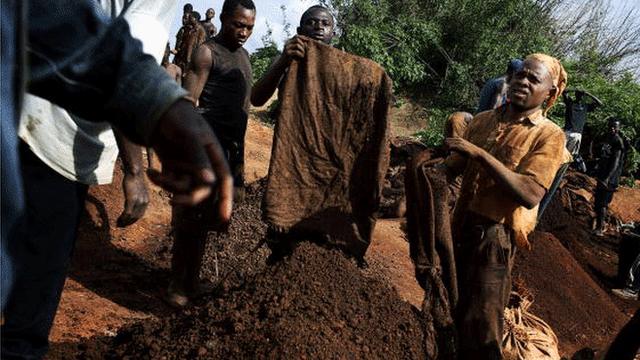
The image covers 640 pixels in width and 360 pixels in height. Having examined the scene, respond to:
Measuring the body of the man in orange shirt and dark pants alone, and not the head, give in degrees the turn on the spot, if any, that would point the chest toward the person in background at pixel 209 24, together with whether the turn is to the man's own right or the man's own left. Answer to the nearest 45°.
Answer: approximately 90° to the man's own right

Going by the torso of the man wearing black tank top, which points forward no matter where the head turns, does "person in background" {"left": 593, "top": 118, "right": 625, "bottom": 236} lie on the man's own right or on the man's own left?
on the man's own left

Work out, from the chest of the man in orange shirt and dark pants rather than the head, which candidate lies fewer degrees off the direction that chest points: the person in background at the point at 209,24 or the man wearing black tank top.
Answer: the man wearing black tank top

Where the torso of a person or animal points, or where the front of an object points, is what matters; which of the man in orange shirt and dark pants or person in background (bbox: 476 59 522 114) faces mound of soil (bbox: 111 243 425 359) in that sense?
the man in orange shirt and dark pants

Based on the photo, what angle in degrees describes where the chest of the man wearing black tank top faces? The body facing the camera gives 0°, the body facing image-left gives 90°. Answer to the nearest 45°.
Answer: approximately 315°

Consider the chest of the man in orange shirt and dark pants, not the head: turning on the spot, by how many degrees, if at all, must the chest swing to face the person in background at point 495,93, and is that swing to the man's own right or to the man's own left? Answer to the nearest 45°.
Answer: approximately 135° to the man's own right

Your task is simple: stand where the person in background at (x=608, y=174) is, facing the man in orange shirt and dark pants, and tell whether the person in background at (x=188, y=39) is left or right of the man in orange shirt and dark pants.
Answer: right

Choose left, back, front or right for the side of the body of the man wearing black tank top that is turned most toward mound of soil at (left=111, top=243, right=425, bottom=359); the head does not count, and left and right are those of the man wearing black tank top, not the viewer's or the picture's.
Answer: front

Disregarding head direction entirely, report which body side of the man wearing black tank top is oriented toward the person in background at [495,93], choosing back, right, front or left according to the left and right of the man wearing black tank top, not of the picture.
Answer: left

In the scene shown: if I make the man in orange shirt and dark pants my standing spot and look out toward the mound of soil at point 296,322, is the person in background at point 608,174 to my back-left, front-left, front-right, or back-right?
back-right
